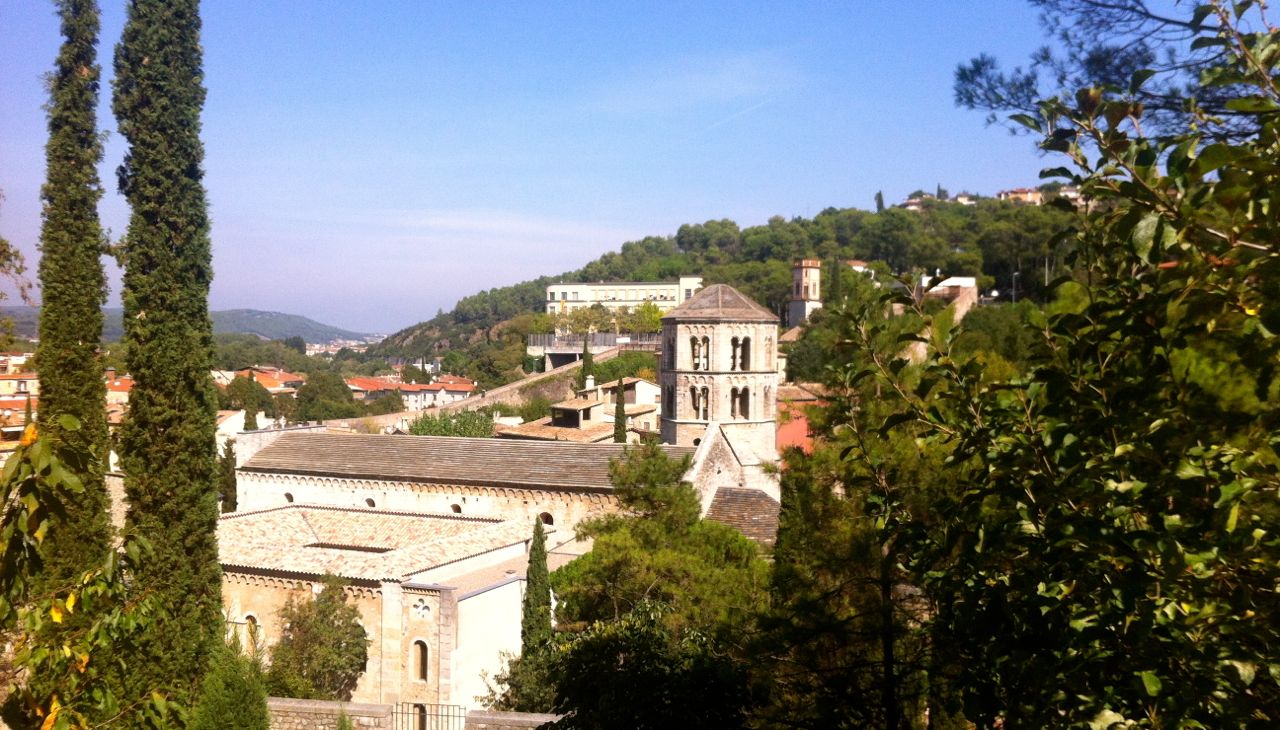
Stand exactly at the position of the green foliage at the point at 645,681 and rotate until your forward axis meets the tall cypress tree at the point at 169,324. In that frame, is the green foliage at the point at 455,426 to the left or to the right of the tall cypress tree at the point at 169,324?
right

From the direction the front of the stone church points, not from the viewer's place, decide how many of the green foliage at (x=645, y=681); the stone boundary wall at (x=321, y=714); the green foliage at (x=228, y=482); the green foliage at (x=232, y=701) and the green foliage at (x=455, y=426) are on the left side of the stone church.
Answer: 3

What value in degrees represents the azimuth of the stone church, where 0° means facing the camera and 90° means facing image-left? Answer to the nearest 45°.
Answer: approximately 90°

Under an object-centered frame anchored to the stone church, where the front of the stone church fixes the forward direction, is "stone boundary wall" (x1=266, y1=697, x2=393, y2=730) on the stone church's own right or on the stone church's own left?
on the stone church's own left

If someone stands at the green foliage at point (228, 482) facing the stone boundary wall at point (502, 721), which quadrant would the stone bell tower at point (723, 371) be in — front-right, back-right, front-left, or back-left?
front-left

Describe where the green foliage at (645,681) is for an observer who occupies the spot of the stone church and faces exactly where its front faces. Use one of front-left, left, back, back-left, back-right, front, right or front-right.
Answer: left

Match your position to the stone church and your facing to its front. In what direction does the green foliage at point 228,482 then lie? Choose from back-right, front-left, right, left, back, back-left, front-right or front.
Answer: front-right

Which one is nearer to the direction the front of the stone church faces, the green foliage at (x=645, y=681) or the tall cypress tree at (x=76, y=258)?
the tall cypress tree

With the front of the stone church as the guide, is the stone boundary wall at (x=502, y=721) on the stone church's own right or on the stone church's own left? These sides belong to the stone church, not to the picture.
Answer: on the stone church's own left

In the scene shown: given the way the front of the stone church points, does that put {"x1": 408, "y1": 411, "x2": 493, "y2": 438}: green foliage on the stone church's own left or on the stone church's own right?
on the stone church's own right

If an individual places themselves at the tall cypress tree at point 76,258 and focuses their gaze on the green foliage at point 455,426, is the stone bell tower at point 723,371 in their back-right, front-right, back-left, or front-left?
front-right
